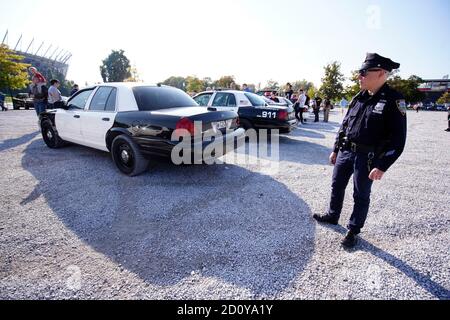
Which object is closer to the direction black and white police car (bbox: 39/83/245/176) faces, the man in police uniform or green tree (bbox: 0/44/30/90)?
the green tree

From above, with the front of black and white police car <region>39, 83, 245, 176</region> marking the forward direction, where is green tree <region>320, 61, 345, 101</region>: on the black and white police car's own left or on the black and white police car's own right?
on the black and white police car's own right

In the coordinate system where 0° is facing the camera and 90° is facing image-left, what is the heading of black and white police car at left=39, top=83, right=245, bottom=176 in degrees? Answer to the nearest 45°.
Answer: approximately 135°

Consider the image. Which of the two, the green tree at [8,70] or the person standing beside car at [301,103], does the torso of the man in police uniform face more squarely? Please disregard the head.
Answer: the green tree

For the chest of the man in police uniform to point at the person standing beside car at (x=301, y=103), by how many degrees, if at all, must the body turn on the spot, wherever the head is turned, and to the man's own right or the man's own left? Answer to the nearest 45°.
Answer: approximately 135° to the man's own right

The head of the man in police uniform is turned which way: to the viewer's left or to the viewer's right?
to the viewer's left

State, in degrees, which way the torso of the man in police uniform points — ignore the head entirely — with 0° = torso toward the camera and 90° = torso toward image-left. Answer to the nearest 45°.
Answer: approximately 45°

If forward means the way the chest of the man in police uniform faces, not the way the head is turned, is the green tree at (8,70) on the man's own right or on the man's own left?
on the man's own right
